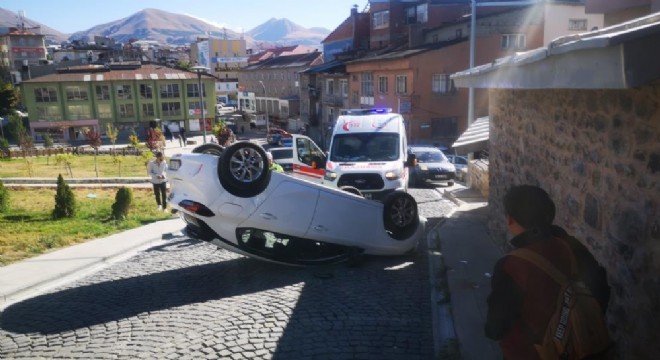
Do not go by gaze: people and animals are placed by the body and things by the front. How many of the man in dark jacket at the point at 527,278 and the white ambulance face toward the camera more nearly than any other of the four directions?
1

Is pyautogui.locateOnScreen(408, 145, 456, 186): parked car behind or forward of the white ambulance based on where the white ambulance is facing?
behind

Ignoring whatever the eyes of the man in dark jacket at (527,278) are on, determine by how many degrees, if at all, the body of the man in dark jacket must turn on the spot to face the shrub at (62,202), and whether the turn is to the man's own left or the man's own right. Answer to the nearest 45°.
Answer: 0° — they already face it

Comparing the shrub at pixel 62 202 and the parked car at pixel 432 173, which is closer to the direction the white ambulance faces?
the shrub

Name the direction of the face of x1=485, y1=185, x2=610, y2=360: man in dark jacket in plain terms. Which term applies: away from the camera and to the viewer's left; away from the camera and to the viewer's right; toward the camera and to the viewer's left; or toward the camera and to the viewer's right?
away from the camera and to the viewer's left

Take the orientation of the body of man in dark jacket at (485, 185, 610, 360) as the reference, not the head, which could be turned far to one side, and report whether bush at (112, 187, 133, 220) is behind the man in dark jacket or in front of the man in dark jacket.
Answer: in front

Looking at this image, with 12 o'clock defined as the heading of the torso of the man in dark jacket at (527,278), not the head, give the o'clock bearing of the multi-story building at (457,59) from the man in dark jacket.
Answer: The multi-story building is roughly at 1 o'clock from the man in dark jacket.

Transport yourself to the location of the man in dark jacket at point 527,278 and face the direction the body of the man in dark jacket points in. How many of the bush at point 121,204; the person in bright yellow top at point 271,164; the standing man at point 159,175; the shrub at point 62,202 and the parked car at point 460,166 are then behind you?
0

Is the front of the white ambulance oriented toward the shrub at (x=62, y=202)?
no

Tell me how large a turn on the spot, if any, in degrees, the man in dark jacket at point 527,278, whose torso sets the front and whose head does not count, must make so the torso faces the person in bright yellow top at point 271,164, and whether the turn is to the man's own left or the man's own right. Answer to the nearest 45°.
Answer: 0° — they already face them

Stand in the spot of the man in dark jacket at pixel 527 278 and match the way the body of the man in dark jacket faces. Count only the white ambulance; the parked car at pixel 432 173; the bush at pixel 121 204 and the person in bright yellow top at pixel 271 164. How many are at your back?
0

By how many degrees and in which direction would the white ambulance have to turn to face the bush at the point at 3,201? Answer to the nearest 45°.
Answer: approximately 90° to its right

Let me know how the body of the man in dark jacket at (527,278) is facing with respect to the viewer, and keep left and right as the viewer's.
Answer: facing away from the viewer and to the left of the viewer

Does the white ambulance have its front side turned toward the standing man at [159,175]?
no

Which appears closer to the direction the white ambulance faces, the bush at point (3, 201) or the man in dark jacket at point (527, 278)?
the man in dark jacket

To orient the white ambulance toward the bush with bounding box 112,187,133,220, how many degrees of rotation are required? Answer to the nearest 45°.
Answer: approximately 90° to its right

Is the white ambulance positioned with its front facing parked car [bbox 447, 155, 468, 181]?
no

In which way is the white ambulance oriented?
toward the camera

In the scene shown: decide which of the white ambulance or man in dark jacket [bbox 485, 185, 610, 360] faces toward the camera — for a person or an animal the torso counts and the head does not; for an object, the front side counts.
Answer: the white ambulance

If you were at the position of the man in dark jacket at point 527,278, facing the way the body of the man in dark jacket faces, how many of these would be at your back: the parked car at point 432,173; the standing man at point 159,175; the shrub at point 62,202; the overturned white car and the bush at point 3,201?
0
